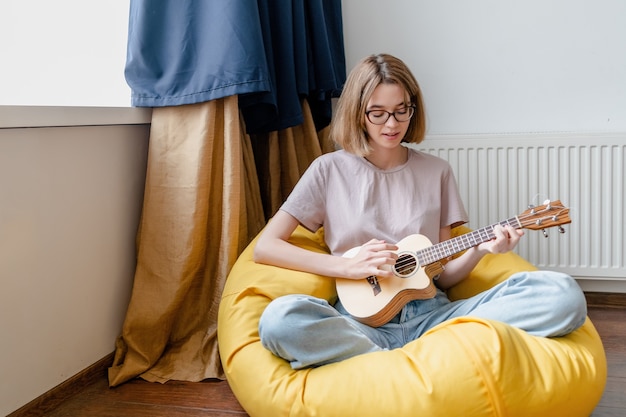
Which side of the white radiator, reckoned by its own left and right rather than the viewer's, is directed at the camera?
front

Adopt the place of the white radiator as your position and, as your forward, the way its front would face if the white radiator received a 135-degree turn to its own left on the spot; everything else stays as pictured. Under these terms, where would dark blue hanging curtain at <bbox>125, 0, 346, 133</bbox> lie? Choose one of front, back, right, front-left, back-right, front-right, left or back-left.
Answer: back

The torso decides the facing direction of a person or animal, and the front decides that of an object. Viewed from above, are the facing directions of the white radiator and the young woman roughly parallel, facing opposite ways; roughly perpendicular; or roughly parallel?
roughly parallel

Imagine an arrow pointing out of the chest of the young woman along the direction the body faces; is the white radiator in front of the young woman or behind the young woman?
behind

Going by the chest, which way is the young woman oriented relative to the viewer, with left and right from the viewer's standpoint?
facing the viewer

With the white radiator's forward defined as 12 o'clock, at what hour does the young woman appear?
The young woman is roughly at 1 o'clock from the white radiator.

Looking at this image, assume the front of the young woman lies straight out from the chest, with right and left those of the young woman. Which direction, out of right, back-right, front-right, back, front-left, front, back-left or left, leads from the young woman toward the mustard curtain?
right

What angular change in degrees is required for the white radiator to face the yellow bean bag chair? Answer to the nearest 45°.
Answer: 0° — it already faces it

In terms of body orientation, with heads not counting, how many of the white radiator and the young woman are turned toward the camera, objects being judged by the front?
2

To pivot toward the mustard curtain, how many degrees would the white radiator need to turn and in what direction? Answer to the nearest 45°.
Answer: approximately 45° to its right
